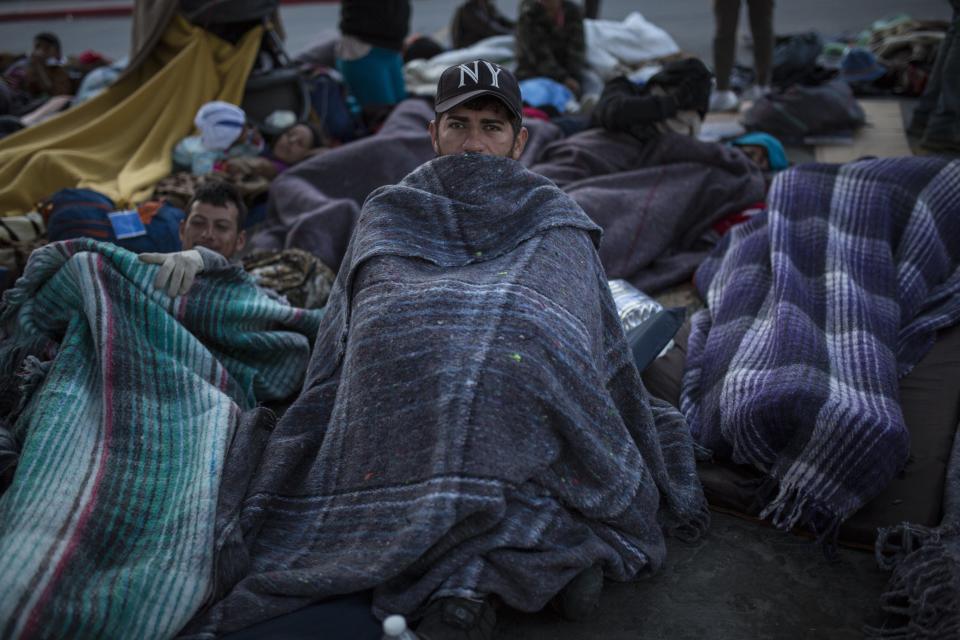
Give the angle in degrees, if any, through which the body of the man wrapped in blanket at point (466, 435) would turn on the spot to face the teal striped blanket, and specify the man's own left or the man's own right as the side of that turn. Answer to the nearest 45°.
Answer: approximately 90° to the man's own right

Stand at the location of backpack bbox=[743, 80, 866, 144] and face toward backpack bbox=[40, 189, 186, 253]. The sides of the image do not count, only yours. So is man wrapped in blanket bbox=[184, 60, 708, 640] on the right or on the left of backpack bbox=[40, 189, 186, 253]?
left

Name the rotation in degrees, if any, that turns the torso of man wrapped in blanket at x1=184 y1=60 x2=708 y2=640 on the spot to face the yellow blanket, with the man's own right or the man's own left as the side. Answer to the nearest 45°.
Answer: approximately 135° to the man's own right

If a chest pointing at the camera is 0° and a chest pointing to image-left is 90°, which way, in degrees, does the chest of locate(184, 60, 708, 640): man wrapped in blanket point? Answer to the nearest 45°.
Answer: approximately 0°

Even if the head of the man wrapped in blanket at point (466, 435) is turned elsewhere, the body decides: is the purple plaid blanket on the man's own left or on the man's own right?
on the man's own left

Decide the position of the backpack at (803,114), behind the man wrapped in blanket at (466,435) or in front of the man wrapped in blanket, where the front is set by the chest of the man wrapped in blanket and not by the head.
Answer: behind

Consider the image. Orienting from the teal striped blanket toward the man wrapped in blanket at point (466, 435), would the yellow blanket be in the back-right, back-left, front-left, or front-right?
back-left

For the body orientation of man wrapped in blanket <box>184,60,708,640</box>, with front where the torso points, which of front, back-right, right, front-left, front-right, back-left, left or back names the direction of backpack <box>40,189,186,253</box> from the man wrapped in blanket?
back-right
